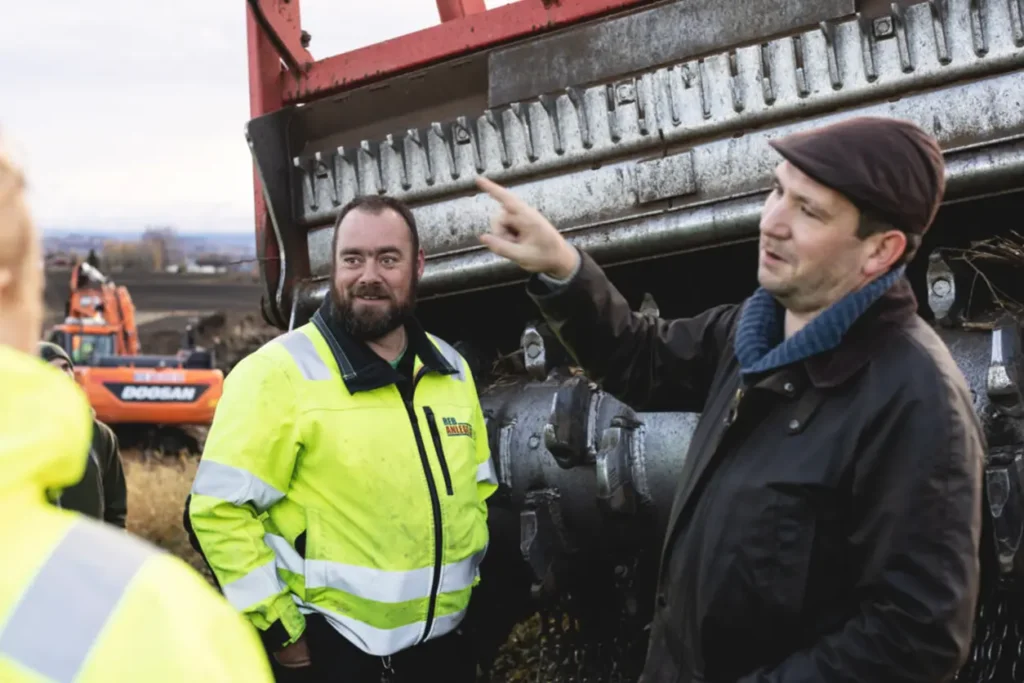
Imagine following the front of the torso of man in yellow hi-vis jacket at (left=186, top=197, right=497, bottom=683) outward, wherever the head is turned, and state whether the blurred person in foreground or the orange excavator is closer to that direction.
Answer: the blurred person in foreground

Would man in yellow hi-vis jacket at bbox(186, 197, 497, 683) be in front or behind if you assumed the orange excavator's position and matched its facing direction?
behind

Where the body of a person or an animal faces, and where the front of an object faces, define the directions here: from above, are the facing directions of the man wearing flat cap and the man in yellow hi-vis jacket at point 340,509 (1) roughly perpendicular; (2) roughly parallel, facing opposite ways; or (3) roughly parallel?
roughly perpendicular

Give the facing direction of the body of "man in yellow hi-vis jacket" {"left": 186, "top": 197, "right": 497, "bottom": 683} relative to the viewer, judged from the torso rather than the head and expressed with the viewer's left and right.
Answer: facing the viewer and to the right of the viewer

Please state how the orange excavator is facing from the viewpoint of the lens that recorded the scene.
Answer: facing away from the viewer and to the left of the viewer

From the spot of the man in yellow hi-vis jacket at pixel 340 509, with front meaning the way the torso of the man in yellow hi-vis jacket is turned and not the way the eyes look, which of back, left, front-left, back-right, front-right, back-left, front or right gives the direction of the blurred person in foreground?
front-right

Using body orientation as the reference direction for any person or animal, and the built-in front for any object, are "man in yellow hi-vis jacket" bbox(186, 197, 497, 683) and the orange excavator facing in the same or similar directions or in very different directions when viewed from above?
very different directions

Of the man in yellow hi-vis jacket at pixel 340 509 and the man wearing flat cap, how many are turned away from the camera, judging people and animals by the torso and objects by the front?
0

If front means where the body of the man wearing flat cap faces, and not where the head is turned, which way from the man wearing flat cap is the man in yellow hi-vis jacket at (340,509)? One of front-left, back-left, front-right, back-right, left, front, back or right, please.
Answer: right
